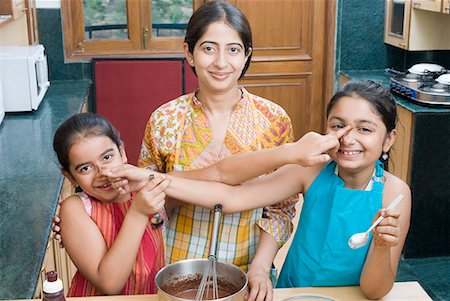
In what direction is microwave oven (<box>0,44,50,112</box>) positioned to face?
to the viewer's right

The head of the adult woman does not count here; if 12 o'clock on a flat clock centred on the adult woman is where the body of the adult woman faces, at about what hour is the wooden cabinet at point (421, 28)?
The wooden cabinet is roughly at 7 o'clock from the adult woman.

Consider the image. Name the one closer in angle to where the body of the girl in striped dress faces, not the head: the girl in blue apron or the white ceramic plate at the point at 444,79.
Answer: the girl in blue apron

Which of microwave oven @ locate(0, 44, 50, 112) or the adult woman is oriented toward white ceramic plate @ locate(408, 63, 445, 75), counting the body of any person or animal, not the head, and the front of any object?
the microwave oven

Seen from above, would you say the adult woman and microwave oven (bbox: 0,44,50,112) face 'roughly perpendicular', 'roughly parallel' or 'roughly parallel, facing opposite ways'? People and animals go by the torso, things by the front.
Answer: roughly perpendicular

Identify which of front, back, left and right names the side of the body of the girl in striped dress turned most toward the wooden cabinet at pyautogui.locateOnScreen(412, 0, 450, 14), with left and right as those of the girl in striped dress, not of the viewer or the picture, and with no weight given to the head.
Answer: left

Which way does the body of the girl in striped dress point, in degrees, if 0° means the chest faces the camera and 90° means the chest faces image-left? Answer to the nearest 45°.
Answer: approximately 315°

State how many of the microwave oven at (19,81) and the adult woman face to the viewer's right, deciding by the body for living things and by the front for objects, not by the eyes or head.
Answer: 1

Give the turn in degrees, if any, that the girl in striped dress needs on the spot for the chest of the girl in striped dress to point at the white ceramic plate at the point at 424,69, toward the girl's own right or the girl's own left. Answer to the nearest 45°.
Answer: approximately 90° to the girl's own left

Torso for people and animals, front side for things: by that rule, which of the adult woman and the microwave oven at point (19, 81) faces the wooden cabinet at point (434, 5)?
the microwave oven

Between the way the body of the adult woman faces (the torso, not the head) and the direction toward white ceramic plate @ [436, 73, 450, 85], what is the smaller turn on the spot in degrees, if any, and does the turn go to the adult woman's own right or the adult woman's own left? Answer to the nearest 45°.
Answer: approximately 135° to the adult woman's own left

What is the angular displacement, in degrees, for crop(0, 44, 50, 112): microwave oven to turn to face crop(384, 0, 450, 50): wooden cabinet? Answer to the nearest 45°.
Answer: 0° — it already faces it

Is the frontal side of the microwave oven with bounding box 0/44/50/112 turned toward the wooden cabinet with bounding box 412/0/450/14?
yes

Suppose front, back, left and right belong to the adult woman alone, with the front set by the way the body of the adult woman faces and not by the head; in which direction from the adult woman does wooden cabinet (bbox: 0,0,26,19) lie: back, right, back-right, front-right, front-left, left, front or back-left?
back-right
